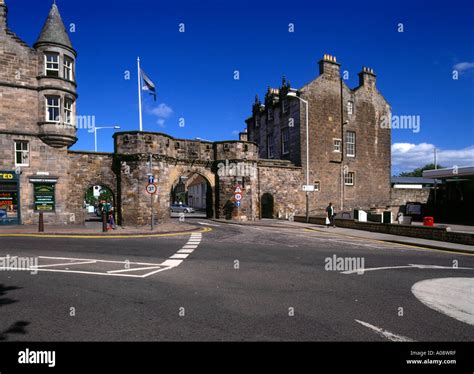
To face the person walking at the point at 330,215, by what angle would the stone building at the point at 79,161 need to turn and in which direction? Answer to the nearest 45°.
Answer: approximately 90° to its left

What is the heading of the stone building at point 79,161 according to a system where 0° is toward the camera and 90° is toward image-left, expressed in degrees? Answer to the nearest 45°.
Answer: approximately 0°
